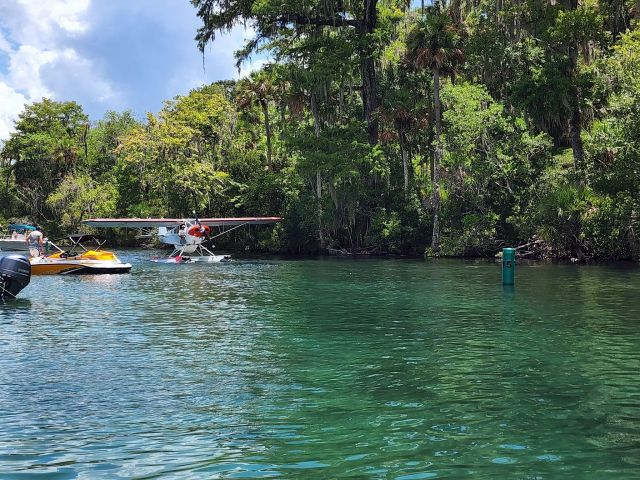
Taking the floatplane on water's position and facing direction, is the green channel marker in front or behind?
in front

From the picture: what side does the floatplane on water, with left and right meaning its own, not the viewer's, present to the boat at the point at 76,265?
right

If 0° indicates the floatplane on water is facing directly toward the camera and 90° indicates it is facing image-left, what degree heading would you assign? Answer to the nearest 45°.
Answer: approximately 315°
